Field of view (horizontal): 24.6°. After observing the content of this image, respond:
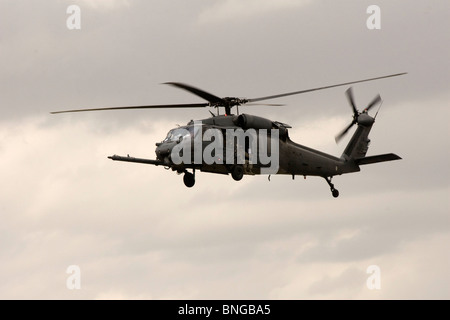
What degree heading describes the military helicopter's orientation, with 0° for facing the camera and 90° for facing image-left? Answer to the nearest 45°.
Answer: approximately 45°
